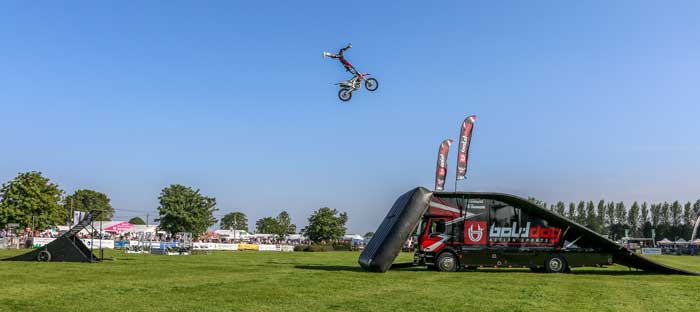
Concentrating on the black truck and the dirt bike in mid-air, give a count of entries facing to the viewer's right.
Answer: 1

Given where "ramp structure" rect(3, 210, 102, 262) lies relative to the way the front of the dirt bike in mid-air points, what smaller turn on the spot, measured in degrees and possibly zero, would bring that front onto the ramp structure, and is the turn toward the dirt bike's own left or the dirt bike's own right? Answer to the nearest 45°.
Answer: approximately 180°

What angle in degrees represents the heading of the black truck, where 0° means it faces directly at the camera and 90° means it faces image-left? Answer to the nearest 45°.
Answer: approximately 90°

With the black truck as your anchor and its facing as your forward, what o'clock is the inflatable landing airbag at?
The inflatable landing airbag is roughly at 11 o'clock from the black truck.

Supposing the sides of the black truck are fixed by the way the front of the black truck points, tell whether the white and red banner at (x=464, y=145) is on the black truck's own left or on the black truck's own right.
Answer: on the black truck's own right

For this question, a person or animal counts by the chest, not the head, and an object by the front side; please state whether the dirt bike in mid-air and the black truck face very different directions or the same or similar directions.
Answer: very different directions

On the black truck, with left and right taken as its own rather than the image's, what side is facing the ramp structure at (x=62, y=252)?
front

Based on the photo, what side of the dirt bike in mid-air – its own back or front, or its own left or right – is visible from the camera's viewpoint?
right

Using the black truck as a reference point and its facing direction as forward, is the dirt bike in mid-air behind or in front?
in front
